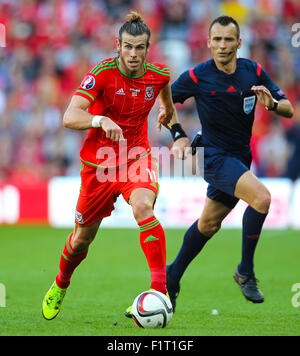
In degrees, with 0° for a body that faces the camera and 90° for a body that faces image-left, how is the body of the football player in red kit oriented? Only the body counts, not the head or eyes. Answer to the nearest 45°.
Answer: approximately 0°
